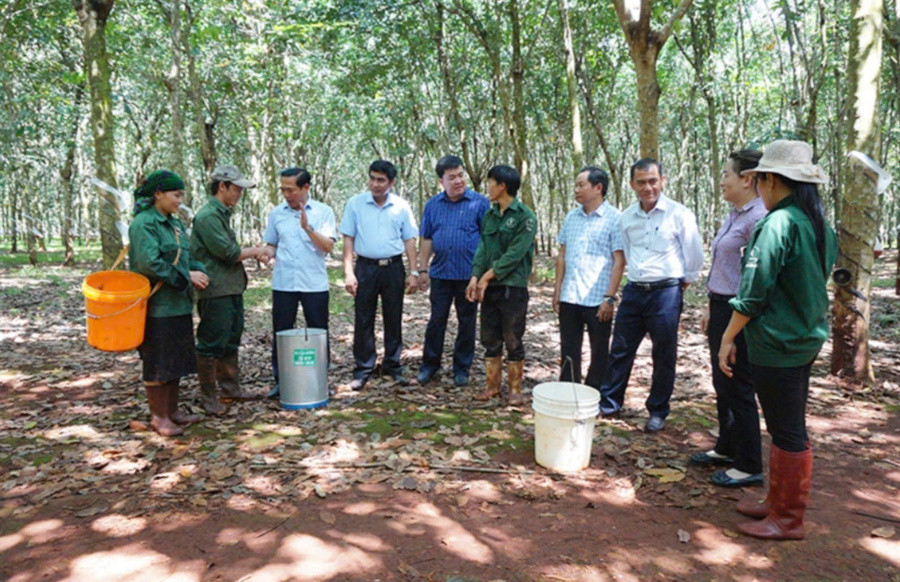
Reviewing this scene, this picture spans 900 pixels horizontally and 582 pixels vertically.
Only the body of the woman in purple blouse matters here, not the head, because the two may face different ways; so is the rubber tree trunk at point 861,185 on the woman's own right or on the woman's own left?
on the woman's own right

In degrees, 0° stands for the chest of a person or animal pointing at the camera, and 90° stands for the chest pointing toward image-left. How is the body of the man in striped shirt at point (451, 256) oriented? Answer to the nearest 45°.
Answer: approximately 0°

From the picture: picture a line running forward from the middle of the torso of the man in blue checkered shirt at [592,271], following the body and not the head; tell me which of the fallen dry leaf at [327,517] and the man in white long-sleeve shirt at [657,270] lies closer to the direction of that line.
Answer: the fallen dry leaf

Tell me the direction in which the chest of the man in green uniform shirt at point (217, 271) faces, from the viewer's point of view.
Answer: to the viewer's right

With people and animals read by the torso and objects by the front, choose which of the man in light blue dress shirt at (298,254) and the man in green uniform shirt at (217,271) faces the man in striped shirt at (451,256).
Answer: the man in green uniform shirt

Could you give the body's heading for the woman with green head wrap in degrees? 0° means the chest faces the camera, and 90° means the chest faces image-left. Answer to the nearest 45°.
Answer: approximately 270°

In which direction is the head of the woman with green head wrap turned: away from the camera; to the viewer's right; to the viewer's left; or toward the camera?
to the viewer's right

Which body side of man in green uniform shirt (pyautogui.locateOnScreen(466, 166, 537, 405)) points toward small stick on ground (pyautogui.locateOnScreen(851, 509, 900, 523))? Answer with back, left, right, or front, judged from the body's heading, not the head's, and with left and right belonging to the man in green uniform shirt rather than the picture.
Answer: left

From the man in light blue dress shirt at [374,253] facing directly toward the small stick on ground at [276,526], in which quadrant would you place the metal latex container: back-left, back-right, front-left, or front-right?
front-right

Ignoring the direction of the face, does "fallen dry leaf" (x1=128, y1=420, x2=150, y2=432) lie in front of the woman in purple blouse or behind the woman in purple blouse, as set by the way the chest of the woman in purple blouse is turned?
in front

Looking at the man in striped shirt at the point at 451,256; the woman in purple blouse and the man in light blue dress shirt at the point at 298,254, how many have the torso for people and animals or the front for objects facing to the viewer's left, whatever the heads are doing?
1

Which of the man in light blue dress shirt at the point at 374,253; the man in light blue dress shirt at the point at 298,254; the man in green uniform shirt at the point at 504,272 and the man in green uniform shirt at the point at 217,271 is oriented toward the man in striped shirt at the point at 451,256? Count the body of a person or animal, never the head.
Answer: the man in green uniform shirt at the point at 217,271

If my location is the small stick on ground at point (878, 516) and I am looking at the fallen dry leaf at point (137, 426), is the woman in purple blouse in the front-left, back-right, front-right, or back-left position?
front-right

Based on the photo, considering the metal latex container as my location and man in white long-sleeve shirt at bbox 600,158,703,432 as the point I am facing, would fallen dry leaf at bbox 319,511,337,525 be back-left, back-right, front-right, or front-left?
front-right

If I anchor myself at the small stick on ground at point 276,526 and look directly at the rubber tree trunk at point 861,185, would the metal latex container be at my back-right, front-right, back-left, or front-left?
front-left

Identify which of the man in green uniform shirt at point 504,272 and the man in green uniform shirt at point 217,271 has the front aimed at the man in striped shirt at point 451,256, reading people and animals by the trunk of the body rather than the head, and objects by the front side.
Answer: the man in green uniform shirt at point 217,271

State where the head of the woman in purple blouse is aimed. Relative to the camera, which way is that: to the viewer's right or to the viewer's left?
to the viewer's left

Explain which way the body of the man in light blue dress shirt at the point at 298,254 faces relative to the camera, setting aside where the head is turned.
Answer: toward the camera

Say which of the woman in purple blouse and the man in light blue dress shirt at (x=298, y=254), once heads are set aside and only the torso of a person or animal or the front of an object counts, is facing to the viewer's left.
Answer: the woman in purple blouse

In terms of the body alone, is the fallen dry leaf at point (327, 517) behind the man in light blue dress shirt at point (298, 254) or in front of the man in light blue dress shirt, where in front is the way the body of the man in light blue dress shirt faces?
in front
